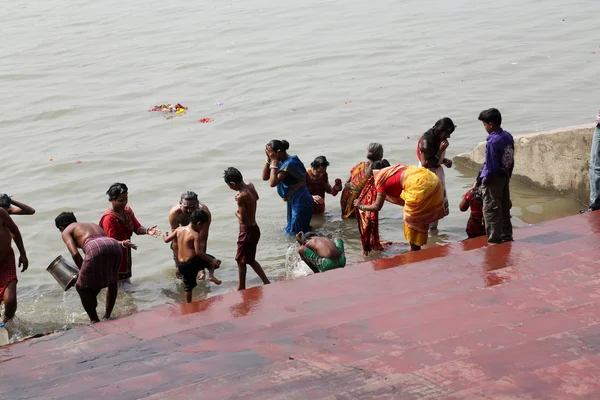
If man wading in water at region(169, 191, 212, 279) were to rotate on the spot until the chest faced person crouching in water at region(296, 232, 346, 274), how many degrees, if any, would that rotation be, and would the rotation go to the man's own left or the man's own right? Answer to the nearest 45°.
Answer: approximately 45° to the man's own left

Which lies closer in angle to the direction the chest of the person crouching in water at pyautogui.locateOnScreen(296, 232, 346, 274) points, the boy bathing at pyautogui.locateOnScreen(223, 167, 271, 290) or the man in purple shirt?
the boy bathing

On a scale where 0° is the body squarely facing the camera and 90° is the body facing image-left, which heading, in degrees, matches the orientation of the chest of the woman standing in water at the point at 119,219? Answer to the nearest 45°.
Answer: approximately 315°

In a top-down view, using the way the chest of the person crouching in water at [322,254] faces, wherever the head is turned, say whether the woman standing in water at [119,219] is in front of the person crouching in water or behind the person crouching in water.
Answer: in front

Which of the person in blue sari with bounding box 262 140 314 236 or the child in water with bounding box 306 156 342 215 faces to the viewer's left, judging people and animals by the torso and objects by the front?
the person in blue sari

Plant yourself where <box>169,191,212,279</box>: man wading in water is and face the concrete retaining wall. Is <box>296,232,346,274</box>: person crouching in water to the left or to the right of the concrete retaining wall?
right

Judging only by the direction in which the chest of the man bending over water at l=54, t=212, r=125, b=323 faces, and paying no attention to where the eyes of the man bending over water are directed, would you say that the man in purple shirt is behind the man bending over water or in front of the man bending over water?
behind

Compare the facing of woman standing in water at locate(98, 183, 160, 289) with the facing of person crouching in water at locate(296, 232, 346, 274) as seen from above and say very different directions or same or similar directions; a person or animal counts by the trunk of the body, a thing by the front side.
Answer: very different directions

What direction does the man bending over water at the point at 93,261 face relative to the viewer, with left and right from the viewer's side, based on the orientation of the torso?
facing away from the viewer and to the left of the viewer

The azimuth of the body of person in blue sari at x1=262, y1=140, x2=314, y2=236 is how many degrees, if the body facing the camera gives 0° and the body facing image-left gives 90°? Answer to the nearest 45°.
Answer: approximately 90°

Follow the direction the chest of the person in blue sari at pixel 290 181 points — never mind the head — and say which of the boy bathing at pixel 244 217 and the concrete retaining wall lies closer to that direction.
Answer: the boy bathing

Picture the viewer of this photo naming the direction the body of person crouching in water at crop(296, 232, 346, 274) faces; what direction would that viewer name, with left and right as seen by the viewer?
facing away from the viewer and to the left of the viewer
